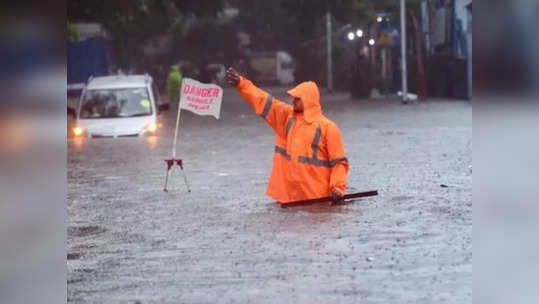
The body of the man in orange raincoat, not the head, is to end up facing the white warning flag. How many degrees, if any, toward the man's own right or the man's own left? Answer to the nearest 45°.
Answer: approximately 90° to the man's own right

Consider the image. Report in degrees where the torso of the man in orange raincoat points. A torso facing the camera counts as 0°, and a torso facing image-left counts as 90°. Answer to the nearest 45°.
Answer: approximately 45°

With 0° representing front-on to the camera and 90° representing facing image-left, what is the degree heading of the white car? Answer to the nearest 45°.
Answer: approximately 0°

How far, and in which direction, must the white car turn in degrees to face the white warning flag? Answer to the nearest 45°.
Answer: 0° — it already faces it
